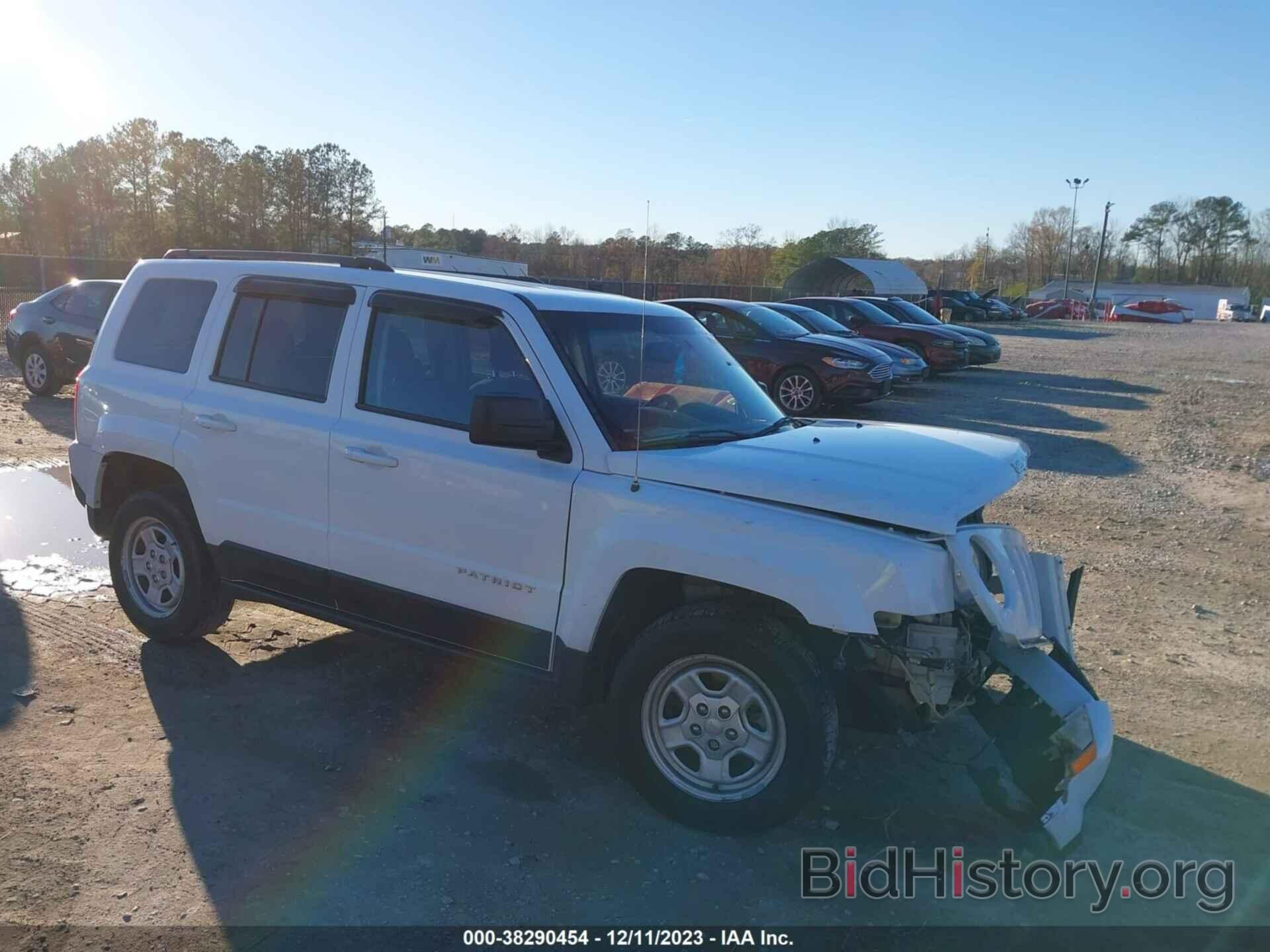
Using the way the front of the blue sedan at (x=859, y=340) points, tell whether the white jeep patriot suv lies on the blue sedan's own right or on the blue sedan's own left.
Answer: on the blue sedan's own right

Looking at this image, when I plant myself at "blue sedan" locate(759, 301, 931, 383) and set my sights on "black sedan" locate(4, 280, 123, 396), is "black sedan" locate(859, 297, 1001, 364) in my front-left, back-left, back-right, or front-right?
back-right

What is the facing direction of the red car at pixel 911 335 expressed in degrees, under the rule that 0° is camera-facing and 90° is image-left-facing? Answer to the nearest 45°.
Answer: approximately 315°

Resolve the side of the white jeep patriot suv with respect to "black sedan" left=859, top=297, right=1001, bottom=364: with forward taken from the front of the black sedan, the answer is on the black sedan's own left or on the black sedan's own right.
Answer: on the black sedan's own right

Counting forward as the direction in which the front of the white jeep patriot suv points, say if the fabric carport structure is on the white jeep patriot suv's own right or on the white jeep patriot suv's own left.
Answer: on the white jeep patriot suv's own left

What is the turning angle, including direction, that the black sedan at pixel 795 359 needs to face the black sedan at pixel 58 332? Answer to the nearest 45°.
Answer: approximately 135° to its right

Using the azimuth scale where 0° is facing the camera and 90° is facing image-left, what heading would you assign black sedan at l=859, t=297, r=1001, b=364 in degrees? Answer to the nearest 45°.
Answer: approximately 315°

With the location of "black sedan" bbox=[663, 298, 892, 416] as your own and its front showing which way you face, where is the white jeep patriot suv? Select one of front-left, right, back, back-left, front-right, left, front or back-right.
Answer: front-right

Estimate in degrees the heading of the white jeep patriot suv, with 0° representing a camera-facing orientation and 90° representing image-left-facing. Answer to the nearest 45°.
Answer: approximately 315°
